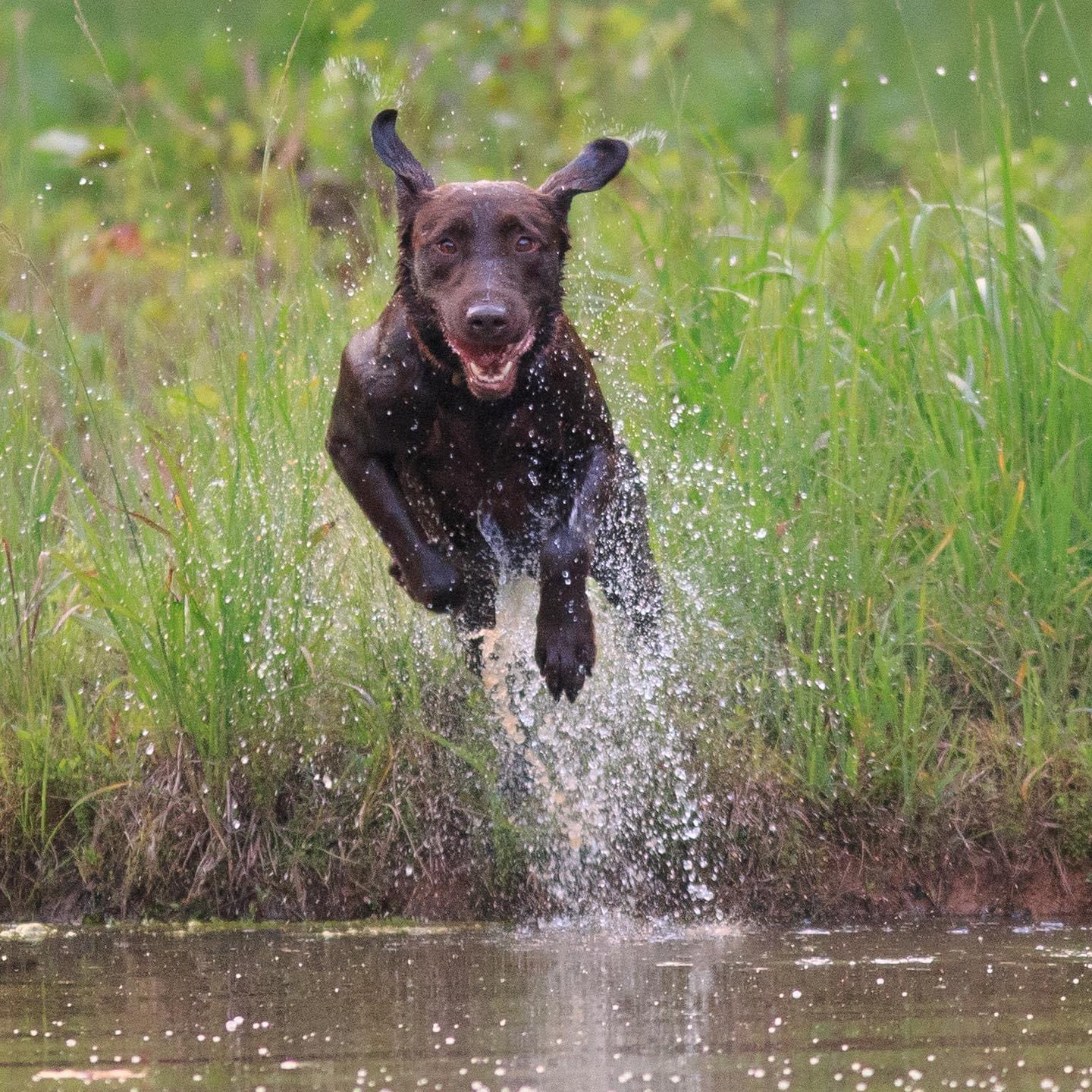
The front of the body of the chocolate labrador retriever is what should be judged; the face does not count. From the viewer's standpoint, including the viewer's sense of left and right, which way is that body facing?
facing the viewer
